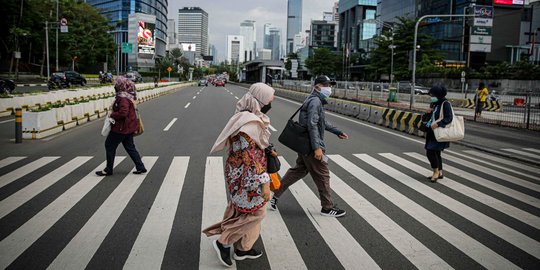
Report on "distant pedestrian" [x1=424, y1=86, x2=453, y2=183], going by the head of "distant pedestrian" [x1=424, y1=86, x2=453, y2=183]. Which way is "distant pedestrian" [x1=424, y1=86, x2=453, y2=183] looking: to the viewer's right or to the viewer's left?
to the viewer's left

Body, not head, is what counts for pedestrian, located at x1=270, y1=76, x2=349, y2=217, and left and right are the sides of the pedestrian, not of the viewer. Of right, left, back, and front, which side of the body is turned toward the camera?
right

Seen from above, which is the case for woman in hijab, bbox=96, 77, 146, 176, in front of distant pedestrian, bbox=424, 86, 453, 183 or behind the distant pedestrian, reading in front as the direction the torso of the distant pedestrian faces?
in front

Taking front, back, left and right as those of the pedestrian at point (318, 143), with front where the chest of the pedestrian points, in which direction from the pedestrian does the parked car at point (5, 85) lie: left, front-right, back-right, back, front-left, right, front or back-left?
back-left

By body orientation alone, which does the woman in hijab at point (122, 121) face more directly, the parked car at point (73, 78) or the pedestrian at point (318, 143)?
the parked car

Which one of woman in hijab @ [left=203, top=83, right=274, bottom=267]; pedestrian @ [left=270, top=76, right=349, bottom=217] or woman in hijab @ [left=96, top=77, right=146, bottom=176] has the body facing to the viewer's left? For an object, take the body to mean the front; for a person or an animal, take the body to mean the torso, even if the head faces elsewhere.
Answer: woman in hijab @ [left=96, top=77, right=146, bottom=176]

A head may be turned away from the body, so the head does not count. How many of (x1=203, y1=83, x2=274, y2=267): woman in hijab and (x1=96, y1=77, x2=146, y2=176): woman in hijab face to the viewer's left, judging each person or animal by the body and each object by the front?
1

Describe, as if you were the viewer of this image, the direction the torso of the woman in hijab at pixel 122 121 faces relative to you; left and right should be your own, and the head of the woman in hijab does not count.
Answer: facing to the left of the viewer

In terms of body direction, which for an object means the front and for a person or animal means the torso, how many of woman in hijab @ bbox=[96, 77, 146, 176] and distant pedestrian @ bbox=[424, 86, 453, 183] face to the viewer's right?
0

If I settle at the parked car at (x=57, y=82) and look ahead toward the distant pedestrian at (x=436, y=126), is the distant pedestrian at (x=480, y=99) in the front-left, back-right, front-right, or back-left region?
front-left
